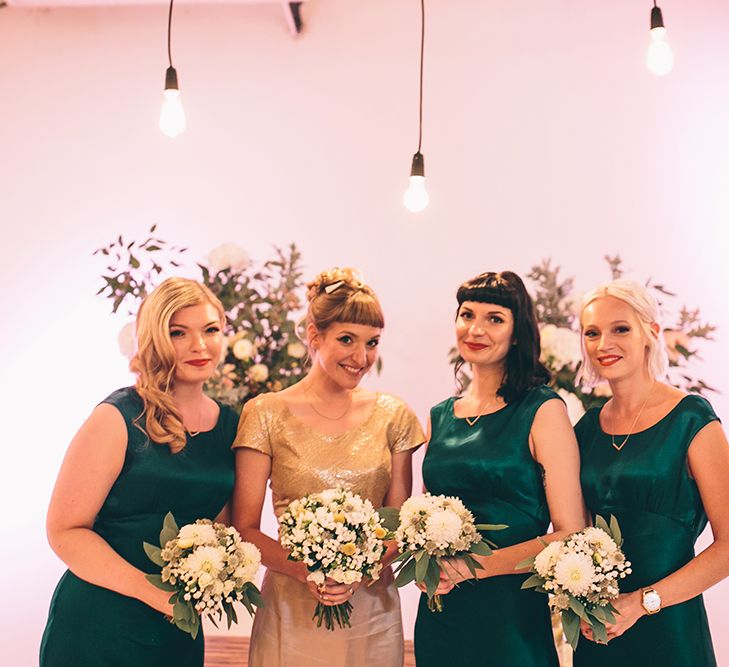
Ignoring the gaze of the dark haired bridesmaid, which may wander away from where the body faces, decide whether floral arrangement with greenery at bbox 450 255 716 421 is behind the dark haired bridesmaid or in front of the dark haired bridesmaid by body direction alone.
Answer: behind

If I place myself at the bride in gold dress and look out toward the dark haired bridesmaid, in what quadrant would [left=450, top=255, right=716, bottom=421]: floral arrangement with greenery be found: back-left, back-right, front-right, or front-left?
front-left

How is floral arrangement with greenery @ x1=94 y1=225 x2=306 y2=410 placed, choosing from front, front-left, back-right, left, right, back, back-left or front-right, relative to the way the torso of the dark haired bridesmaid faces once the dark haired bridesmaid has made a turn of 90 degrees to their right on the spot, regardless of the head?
front

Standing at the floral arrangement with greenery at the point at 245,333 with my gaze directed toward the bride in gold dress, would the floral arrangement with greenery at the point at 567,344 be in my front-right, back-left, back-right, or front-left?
front-left

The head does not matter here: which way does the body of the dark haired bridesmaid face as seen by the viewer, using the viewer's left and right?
facing the viewer and to the left of the viewer
